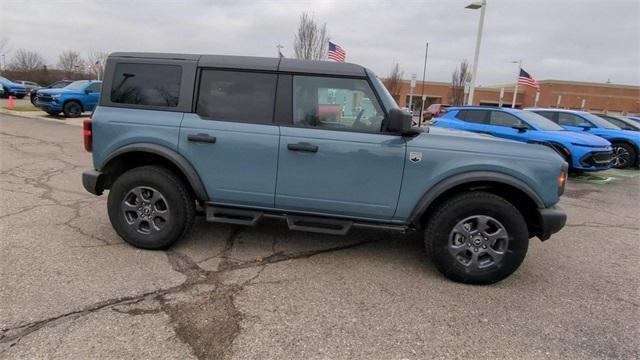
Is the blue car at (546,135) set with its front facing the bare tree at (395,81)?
no

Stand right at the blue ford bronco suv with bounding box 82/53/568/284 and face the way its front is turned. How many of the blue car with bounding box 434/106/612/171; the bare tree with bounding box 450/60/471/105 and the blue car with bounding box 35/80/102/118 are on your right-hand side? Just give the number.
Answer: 0

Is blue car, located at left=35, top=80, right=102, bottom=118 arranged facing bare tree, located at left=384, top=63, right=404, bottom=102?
no

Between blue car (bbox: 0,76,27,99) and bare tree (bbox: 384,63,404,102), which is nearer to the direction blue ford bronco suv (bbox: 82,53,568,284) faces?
the bare tree

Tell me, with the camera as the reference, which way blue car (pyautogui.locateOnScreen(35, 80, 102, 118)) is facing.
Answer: facing the viewer and to the left of the viewer

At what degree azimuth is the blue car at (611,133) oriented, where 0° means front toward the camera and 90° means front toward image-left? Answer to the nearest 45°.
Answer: approximately 315°

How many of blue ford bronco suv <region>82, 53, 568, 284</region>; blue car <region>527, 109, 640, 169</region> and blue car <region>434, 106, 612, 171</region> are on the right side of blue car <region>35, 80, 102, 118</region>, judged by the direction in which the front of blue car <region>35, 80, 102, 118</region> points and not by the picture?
0

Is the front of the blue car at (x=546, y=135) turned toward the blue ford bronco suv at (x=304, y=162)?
no

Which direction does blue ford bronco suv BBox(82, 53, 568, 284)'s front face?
to the viewer's right

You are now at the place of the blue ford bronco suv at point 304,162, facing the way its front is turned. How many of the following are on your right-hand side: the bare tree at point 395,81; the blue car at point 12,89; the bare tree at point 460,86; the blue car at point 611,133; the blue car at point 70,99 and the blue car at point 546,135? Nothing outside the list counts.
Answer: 0

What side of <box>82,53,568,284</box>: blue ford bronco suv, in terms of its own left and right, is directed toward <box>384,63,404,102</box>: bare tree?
left

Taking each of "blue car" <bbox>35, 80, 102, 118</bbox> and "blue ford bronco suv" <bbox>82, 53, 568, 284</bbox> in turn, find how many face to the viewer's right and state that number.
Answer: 1

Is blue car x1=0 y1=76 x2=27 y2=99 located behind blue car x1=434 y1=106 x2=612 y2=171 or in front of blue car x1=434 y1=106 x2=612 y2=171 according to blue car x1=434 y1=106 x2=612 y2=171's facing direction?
behind
